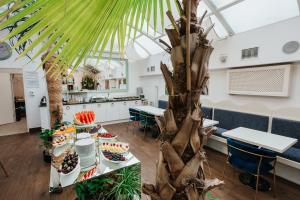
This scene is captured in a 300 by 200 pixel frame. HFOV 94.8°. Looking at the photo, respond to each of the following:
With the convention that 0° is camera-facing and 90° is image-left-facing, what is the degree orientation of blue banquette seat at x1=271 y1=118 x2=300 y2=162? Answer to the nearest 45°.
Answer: approximately 45°

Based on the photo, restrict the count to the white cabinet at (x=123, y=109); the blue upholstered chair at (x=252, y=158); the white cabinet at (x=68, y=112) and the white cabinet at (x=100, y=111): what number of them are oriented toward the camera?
3

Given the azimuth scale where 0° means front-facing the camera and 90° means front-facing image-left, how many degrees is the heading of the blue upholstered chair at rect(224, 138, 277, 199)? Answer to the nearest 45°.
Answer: approximately 225°

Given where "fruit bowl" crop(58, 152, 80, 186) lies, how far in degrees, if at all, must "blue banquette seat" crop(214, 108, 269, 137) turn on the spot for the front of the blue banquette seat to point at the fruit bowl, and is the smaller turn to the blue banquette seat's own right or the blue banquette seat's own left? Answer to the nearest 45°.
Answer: approximately 45° to the blue banquette seat's own left

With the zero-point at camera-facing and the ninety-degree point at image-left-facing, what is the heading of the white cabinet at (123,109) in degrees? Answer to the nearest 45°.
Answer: approximately 0°

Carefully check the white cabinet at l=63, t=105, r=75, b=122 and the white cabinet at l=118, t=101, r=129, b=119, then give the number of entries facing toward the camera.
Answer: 2

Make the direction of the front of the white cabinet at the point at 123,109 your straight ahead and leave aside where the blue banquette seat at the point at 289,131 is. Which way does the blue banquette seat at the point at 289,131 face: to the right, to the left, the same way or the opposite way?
to the right

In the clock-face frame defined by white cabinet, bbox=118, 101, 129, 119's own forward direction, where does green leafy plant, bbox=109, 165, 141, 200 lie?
The green leafy plant is roughly at 12 o'clock from the white cabinet.

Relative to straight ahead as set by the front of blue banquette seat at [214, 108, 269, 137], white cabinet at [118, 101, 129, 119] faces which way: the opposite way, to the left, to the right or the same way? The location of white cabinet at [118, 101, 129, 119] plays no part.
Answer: to the left

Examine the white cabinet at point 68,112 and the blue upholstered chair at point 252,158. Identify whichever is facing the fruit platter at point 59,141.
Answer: the white cabinet

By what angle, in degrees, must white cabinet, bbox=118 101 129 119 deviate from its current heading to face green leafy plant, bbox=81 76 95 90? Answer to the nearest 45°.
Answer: approximately 90° to its right
